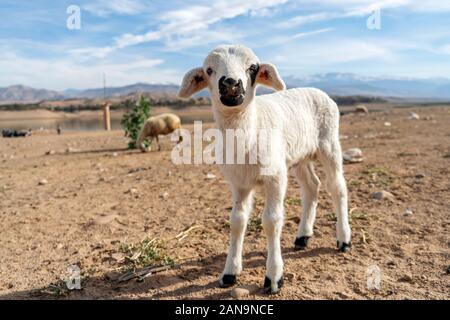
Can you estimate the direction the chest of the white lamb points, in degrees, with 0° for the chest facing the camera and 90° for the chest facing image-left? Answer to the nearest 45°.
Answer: approximately 45°

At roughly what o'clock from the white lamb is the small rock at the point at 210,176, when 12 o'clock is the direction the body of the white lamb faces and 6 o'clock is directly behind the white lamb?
The small rock is roughly at 4 o'clock from the white lamb.

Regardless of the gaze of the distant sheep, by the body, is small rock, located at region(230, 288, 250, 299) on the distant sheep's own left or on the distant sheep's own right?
on the distant sheep's own left

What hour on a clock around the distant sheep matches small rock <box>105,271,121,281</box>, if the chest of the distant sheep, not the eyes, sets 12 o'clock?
The small rock is roughly at 9 o'clock from the distant sheep.

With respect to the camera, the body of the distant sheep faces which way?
to the viewer's left

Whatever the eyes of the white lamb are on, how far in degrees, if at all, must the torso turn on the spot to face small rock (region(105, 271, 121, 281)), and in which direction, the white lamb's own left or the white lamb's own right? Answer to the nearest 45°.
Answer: approximately 45° to the white lamb's own right

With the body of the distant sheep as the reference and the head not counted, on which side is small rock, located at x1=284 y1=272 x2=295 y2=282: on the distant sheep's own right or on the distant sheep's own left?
on the distant sheep's own left

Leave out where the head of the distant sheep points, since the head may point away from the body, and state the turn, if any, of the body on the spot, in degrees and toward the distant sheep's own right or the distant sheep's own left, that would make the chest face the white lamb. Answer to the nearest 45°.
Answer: approximately 90° to the distant sheep's own left

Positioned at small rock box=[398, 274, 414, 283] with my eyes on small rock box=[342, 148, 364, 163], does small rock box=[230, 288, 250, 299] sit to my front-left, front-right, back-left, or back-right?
back-left

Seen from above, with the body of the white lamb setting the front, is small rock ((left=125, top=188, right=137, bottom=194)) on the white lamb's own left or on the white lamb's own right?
on the white lamb's own right

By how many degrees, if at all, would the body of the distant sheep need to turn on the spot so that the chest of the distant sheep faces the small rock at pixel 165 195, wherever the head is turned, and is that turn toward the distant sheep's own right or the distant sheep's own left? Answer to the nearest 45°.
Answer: approximately 90° to the distant sheep's own left
